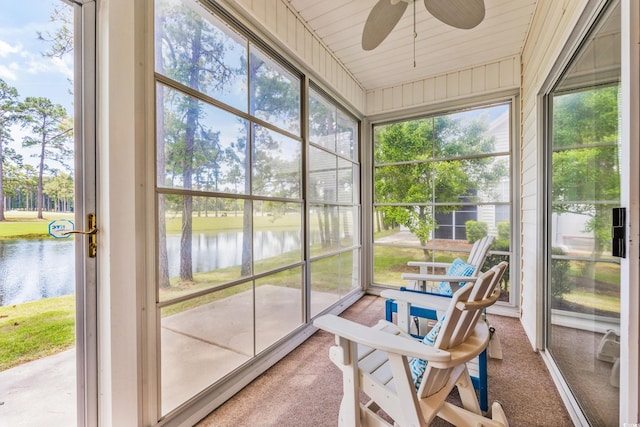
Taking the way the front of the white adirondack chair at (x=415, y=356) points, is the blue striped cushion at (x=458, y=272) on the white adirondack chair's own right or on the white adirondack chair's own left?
on the white adirondack chair's own right

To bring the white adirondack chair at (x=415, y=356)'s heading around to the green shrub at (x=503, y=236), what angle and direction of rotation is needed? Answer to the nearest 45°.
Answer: approximately 45° to its right

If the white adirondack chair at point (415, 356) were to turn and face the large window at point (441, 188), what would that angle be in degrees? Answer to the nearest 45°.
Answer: approximately 45° to its right

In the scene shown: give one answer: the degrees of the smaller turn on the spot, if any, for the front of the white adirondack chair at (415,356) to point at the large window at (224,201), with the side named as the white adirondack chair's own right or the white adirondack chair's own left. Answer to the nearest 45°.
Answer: approximately 45° to the white adirondack chair's own left

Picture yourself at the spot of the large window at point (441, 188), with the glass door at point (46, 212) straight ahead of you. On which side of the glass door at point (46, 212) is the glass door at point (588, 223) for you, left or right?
left

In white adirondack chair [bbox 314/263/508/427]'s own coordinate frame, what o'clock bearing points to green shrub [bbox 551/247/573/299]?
The green shrub is roughly at 3 o'clock from the white adirondack chair.

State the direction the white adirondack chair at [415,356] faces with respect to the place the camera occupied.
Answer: facing away from the viewer and to the left of the viewer

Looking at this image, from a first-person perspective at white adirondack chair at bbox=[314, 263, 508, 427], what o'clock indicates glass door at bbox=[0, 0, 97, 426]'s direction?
The glass door is roughly at 10 o'clock from the white adirondack chair.

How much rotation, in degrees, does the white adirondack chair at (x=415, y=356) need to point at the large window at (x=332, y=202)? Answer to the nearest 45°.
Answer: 0° — it already faces it

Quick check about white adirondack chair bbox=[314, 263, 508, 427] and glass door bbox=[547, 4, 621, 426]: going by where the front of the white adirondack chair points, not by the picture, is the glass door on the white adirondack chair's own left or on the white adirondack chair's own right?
on the white adirondack chair's own right
